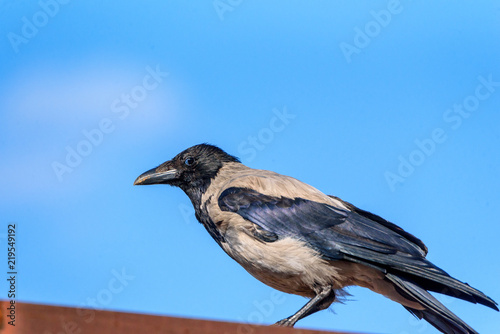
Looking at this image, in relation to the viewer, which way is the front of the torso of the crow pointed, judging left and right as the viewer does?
facing to the left of the viewer
